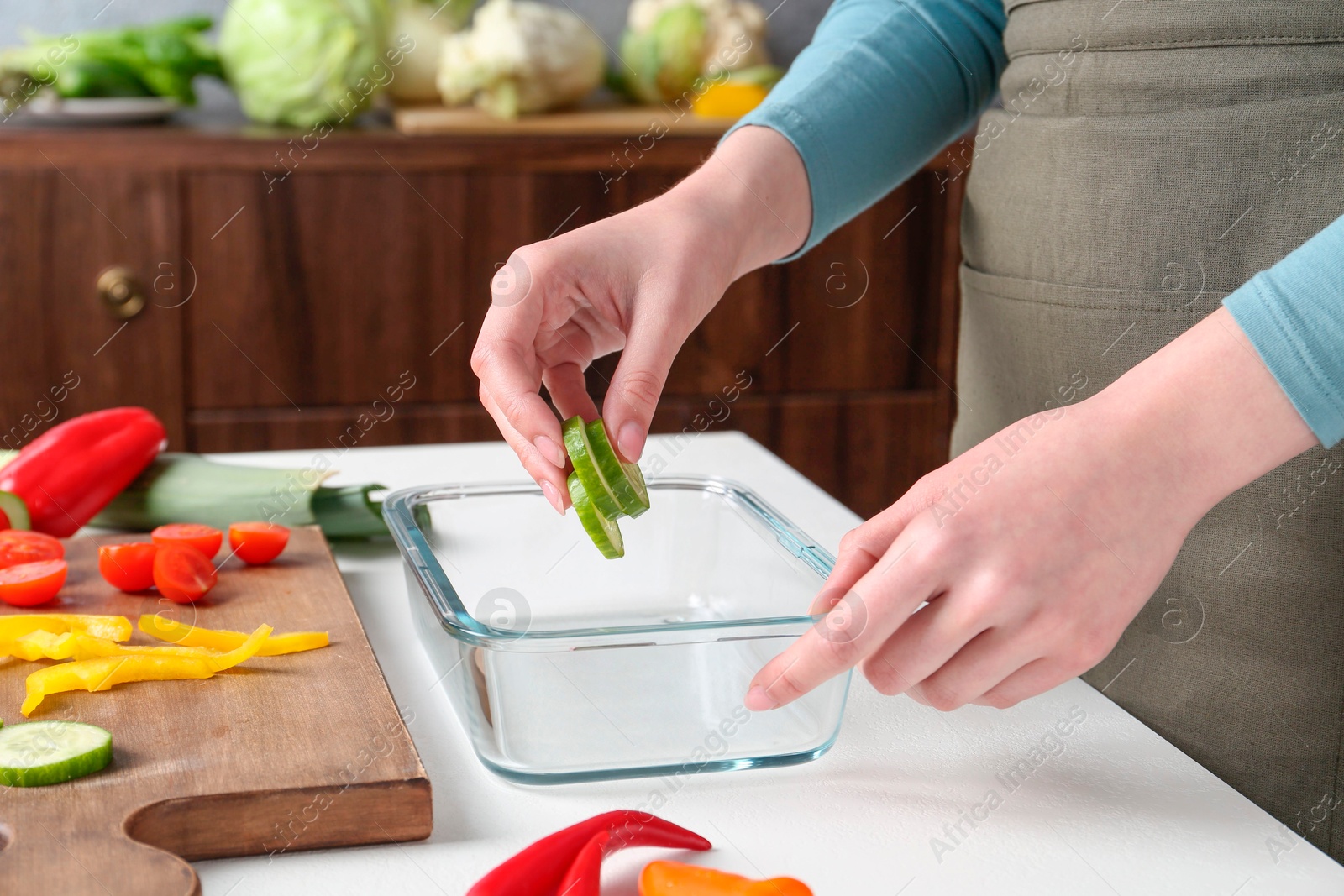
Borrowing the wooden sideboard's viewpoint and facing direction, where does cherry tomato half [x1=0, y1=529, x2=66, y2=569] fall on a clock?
The cherry tomato half is roughly at 12 o'clock from the wooden sideboard.

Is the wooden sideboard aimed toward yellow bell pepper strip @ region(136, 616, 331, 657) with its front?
yes

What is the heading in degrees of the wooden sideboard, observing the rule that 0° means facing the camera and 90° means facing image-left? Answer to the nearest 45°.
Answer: approximately 0°

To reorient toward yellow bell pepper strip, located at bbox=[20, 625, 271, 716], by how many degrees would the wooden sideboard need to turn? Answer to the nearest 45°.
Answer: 0° — it already faces it

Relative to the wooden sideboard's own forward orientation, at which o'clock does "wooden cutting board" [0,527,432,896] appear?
The wooden cutting board is roughly at 12 o'clock from the wooden sideboard.

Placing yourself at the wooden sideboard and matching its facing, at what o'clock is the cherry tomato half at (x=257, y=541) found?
The cherry tomato half is roughly at 12 o'clock from the wooden sideboard.

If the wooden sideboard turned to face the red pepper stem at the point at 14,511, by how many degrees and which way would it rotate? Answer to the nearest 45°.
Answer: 0° — it already faces it
